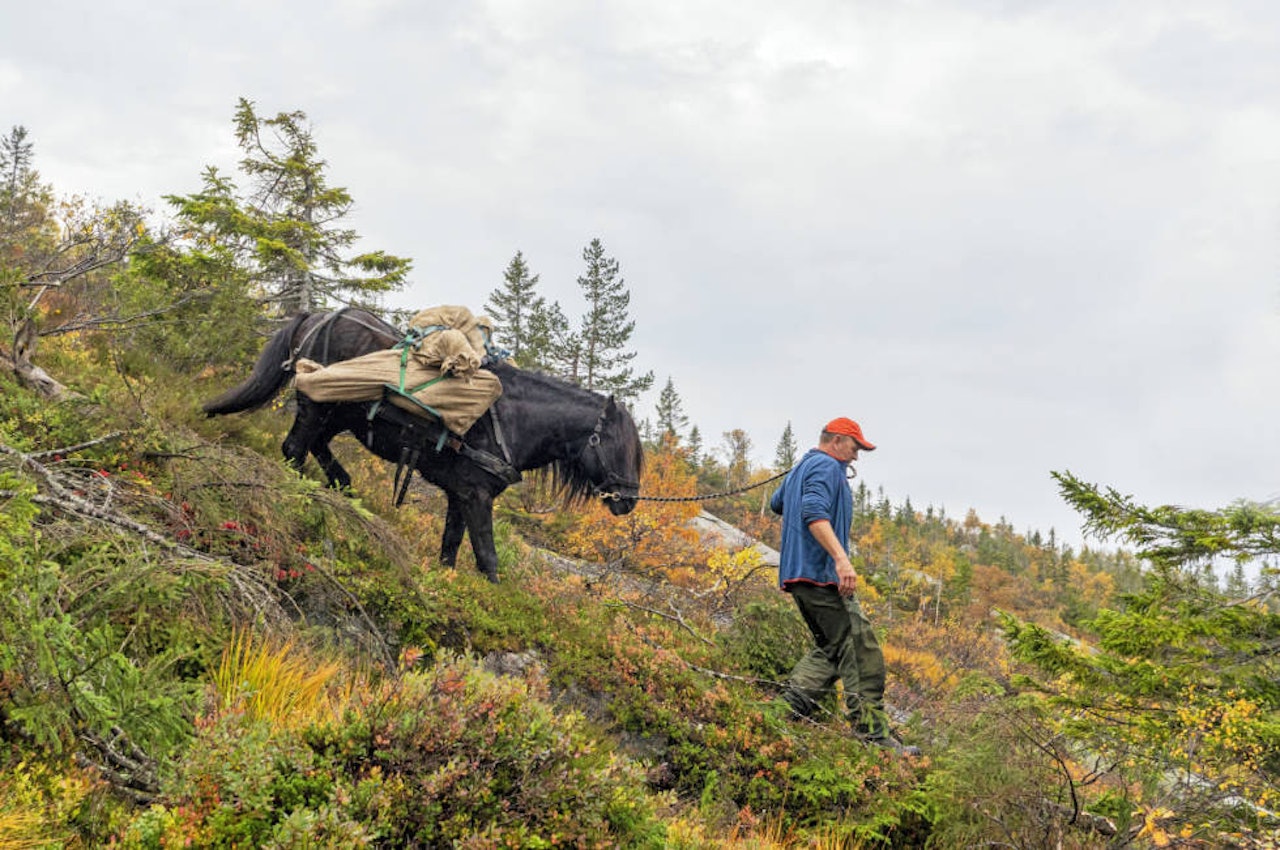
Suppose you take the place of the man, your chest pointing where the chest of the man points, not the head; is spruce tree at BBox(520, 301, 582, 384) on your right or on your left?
on your left

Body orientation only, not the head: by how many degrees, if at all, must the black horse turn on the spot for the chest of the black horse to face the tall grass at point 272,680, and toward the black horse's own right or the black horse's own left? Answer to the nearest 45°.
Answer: approximately 90° to the black horse's own right

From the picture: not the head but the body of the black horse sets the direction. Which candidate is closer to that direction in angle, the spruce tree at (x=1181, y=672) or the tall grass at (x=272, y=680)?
the spruce tree

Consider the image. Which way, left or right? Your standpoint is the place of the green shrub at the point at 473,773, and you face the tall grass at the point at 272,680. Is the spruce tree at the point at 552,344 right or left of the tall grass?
right

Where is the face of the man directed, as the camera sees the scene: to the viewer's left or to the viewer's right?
to the viewer's right

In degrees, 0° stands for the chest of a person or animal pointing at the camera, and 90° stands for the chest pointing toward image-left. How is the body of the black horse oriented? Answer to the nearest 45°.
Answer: approximately 270°

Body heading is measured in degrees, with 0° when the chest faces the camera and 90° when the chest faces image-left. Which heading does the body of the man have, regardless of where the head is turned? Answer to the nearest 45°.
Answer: approximately 270°

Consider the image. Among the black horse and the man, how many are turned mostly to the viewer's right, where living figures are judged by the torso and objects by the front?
2
